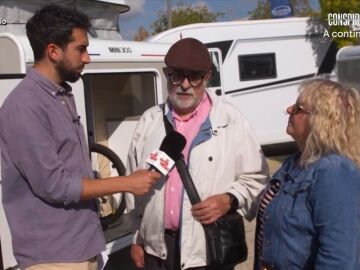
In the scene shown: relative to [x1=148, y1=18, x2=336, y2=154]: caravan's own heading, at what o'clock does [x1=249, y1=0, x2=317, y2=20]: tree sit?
The tree is roughly at 9 o'clock from the caravan.

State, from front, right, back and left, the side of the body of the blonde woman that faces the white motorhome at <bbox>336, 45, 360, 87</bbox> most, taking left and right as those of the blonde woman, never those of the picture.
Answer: right

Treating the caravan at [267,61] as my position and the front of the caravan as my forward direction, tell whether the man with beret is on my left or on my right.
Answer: on my right

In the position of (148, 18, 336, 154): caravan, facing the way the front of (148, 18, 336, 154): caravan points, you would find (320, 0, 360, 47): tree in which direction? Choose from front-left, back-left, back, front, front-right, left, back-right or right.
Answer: back-right

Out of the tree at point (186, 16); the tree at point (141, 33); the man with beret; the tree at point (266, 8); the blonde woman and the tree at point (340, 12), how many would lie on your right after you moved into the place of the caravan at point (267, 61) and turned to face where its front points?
2

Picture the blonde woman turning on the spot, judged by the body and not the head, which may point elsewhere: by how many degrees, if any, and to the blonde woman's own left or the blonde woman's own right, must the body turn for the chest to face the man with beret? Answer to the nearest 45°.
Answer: approximately 45° to the blonde woman's own right

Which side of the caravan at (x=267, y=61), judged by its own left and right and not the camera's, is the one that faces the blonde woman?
right

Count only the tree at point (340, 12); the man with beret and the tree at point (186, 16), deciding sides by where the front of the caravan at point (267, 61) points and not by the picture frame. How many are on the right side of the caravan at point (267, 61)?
1

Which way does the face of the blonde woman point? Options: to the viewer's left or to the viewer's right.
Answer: to the viewer's left

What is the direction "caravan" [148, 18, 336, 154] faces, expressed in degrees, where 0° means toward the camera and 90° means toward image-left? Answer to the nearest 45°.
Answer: approximately 270°

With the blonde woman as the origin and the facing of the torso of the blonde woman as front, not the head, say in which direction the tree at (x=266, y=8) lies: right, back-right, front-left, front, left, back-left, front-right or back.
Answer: right

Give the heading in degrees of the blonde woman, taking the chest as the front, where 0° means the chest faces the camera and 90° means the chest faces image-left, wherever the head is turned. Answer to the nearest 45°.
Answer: approximately 90°

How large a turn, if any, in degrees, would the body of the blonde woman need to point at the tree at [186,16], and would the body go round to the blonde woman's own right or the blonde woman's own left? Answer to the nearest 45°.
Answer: approximately 90° to the blonde woman's own right
